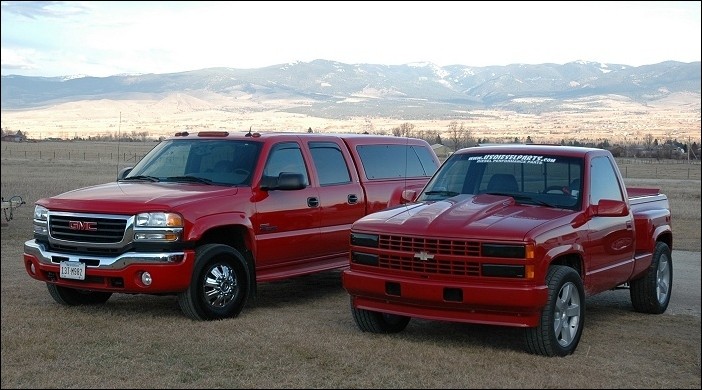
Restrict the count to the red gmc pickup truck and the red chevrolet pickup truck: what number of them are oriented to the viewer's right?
0

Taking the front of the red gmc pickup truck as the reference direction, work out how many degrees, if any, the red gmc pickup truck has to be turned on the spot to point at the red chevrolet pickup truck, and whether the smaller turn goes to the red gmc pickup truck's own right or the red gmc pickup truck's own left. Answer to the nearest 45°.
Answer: approximately 90° to the red gmc pickup truck's own left

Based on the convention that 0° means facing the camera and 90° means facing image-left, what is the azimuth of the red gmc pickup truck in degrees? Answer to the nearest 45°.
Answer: approximately 45°

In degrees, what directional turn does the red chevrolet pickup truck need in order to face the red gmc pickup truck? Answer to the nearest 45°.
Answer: approximately 90° to its right

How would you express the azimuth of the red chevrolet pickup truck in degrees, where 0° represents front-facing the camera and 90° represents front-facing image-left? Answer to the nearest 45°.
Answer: approximately 45°
